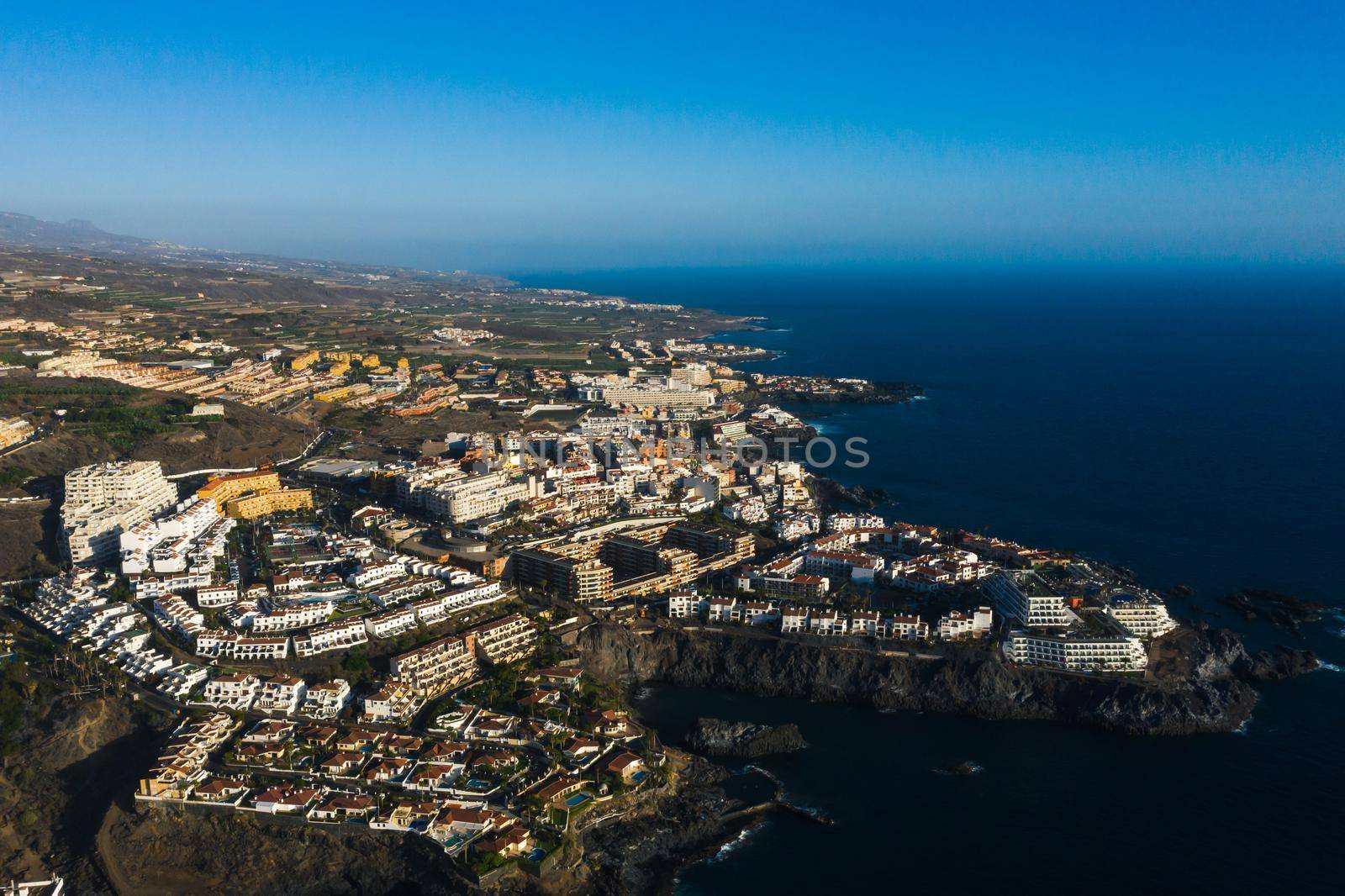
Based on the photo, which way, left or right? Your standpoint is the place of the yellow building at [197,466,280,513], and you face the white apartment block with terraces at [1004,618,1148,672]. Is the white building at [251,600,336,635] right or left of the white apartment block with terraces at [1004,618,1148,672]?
right

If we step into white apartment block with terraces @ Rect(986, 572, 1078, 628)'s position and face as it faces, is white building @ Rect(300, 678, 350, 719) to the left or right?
on its right

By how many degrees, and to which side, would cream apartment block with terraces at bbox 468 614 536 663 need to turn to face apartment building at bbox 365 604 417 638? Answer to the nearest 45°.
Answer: approximately 135° to its right

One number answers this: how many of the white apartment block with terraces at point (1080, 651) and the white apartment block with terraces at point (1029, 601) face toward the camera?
2

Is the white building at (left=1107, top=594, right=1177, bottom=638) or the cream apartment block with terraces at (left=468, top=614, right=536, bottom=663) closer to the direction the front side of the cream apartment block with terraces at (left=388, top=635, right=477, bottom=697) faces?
the white building

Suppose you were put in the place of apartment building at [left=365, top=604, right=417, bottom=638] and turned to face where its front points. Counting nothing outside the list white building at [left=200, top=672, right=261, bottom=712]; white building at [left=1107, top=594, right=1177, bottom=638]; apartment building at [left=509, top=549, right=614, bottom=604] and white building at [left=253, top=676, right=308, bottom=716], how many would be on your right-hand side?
2

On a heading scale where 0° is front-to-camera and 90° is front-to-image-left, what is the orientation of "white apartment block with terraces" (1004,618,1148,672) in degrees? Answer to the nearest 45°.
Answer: approximately 0°
